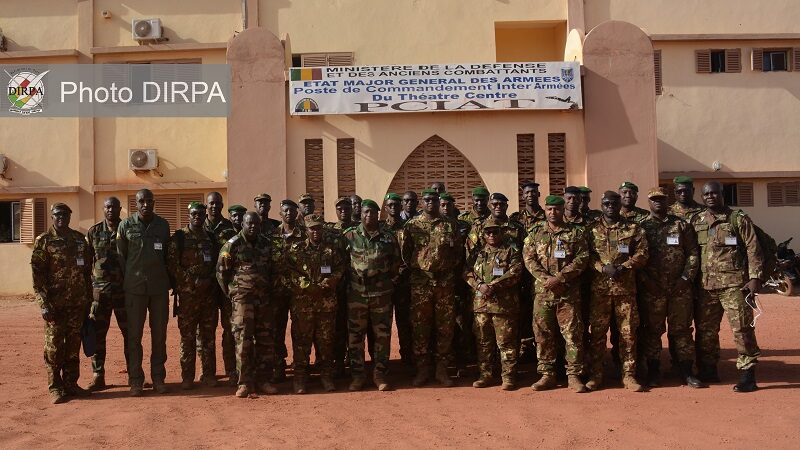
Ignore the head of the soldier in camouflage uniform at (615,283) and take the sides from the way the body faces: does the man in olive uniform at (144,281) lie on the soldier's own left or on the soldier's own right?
on the soldier's own right

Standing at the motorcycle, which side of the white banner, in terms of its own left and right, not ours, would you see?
left

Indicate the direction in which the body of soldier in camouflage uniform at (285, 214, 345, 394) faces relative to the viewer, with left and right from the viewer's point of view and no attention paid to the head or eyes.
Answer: facing the viewer

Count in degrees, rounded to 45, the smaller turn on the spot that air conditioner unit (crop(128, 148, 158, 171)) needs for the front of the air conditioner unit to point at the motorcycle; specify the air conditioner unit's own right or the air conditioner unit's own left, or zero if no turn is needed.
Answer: approximately 45° to the air conditioner unit's own left

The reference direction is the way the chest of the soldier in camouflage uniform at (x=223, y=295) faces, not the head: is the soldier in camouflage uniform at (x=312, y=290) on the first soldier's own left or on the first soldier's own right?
on the first soldier's own left

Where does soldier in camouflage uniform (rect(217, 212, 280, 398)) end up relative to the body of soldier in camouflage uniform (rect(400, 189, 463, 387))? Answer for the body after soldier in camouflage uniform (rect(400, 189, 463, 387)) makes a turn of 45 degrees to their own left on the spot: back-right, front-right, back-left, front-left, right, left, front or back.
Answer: back-right

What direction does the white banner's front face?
toward the camera

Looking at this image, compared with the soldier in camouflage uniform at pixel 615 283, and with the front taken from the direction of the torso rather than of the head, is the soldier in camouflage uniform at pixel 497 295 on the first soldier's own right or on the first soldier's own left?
on the first soldier's own right

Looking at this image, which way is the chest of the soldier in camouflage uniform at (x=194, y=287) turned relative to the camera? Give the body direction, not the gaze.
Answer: toward the camera

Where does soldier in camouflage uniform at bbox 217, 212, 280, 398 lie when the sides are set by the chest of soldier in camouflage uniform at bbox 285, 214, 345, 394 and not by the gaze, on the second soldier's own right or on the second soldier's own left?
on the second soldier's own right

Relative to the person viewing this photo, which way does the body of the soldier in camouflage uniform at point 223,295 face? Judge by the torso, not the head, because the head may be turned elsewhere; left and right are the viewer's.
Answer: facing the viewer

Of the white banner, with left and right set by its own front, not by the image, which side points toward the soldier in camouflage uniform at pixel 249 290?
front
